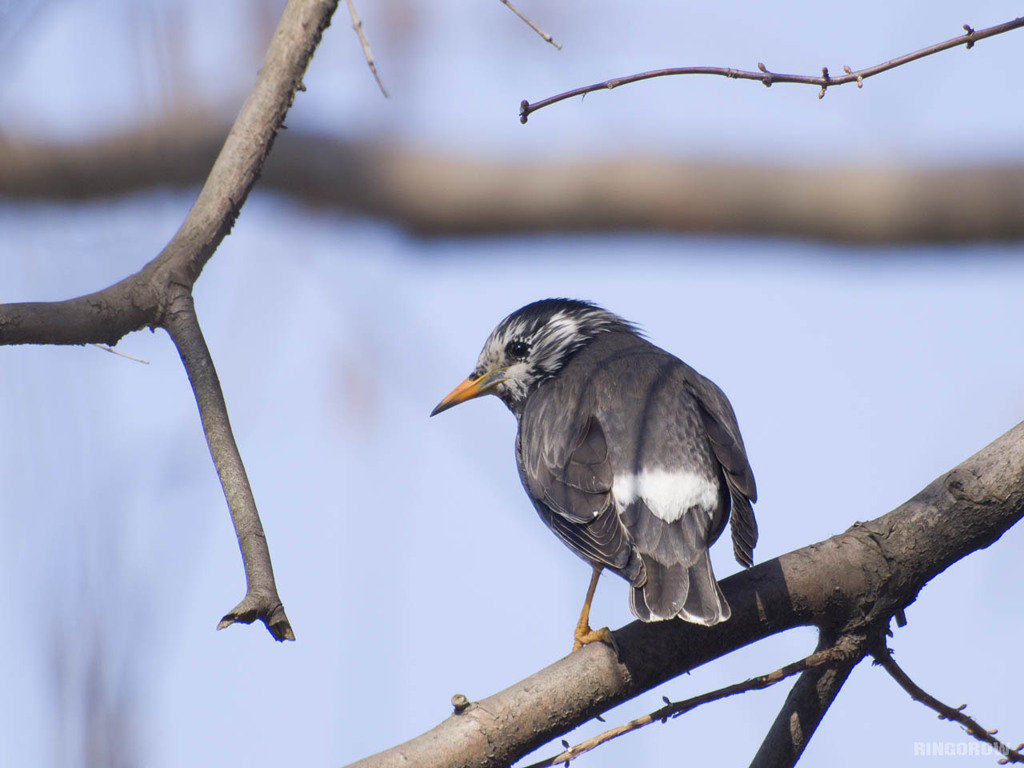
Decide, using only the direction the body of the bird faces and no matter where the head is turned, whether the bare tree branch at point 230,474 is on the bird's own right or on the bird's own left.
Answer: on the bird's own left

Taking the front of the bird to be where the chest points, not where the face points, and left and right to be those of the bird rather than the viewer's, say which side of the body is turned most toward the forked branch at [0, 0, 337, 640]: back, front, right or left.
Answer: left

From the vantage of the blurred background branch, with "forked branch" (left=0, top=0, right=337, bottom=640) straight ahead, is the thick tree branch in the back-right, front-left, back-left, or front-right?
front-left

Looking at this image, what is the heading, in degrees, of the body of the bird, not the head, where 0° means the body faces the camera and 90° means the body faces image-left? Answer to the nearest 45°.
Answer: approximately 135°
